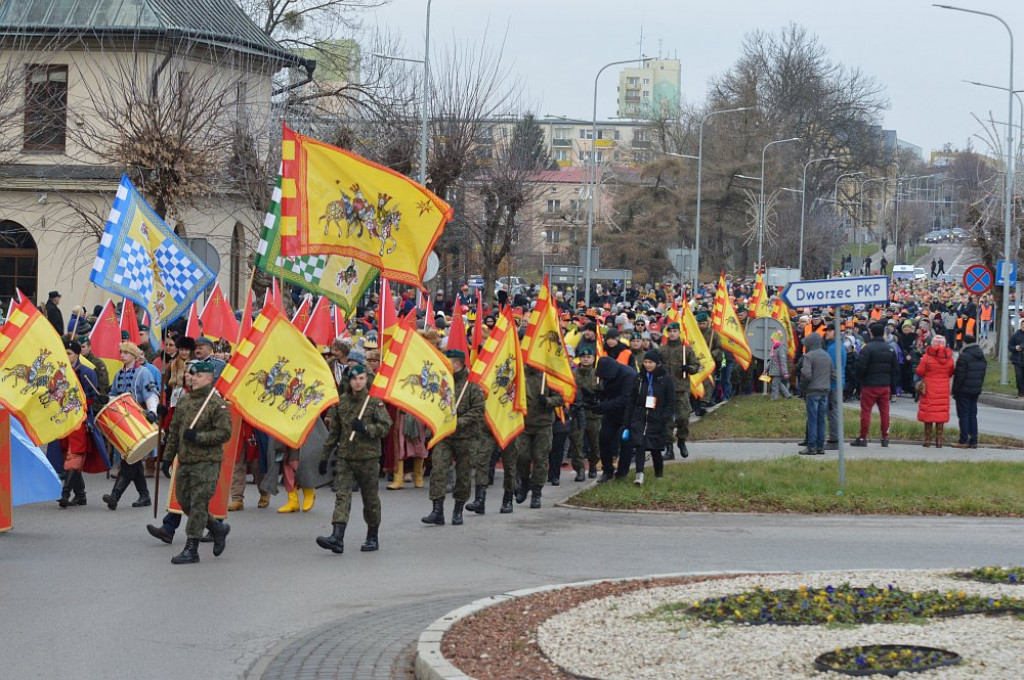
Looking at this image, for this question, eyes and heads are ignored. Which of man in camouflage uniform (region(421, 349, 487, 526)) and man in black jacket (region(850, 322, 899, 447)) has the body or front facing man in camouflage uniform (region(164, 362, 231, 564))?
man in camouflage uniform (region(421, 349, 487, 526))

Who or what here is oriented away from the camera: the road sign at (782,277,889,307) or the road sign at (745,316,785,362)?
the road sign at (745,316,785,362)

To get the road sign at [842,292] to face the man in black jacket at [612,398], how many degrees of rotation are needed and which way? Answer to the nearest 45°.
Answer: approximately 90° to its right

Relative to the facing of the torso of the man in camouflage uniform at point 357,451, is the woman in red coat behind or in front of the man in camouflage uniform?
behind

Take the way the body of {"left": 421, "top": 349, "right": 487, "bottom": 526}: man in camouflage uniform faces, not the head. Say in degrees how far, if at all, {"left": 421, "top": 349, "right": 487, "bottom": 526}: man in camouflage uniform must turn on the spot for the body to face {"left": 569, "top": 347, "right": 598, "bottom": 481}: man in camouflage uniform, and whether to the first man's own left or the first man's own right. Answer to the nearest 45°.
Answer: approximately 180°

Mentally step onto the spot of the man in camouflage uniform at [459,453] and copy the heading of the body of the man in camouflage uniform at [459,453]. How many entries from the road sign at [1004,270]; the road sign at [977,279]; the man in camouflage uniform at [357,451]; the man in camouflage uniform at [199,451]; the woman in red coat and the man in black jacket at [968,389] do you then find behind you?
4

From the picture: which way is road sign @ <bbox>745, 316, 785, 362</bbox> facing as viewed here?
away from the camera

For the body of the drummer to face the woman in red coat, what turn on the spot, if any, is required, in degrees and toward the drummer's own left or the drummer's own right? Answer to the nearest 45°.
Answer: approximately 135° to the drummer's own left

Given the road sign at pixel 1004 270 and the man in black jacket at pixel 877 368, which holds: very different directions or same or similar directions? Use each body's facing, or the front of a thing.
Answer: very different directions

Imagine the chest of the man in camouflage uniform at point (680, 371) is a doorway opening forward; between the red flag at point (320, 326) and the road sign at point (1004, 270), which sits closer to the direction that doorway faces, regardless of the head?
the red flag

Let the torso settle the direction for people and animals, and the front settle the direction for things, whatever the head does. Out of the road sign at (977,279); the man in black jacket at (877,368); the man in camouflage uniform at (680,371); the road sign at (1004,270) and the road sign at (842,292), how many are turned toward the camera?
4

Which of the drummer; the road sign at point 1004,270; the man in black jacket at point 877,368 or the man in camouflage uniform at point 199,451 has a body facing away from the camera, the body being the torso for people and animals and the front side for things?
the man in black jacket

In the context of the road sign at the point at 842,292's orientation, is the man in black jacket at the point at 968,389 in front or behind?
behind

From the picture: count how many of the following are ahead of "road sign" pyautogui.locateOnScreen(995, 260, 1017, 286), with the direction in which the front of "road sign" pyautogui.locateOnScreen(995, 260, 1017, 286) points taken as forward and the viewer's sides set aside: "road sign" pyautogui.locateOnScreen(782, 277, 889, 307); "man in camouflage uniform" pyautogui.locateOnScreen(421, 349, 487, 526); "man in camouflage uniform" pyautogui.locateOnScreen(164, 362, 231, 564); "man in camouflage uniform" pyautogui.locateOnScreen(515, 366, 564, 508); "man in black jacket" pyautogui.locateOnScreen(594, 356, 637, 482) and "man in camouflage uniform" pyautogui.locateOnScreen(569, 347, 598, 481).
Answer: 6
